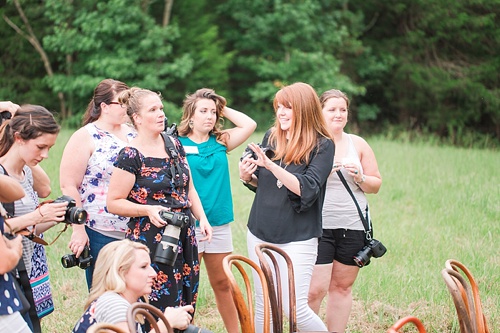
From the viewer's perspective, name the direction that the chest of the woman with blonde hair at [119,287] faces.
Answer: to the viewer's right

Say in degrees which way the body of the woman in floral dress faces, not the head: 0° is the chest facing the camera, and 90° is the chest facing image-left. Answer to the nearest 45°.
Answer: approximately 315°

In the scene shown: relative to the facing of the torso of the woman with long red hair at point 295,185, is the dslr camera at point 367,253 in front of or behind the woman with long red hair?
behind

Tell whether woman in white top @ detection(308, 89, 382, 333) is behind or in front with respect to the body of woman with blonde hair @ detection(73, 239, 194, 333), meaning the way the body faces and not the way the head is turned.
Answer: in front

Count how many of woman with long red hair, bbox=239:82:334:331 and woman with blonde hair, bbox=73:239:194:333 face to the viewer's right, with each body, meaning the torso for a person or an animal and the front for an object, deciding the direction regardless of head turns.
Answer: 1

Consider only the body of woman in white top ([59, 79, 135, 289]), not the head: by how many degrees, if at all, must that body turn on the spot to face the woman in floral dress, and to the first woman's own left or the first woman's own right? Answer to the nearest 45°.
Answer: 0° — they already face them

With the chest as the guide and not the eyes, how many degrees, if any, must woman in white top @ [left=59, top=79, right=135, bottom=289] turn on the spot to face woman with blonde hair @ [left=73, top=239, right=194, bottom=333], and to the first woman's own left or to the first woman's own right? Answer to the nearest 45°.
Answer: approximately 45° to the first woman's own right

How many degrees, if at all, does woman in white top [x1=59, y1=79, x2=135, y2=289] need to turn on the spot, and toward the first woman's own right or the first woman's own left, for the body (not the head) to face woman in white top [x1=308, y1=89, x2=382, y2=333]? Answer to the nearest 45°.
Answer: approximately 45° to the first woman's own left

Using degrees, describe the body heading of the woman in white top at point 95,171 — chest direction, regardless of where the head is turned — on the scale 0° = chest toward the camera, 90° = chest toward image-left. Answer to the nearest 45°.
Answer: approximately 315°

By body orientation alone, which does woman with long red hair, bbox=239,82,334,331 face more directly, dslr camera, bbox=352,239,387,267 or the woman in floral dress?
the woman in floral dress

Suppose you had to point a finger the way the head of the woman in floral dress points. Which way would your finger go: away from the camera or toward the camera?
toward the camera

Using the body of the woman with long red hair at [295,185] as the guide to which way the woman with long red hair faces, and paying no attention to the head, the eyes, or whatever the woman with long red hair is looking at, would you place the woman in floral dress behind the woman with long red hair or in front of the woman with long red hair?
in front

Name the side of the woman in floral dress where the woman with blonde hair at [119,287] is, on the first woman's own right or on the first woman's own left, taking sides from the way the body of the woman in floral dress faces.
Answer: on the first woman's own right

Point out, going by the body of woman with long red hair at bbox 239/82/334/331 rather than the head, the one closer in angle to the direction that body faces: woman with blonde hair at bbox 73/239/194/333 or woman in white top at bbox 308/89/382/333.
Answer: the woman with blonde hair

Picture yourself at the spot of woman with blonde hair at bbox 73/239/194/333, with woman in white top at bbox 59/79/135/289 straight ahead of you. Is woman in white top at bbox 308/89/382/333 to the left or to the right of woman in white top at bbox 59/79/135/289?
right

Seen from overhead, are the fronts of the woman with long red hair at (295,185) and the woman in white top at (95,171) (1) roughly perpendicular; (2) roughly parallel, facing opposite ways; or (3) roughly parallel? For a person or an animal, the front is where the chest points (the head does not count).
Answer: roughly perpendicular

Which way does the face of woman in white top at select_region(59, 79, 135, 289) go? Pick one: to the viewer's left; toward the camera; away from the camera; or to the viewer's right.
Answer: to the viewer's right
